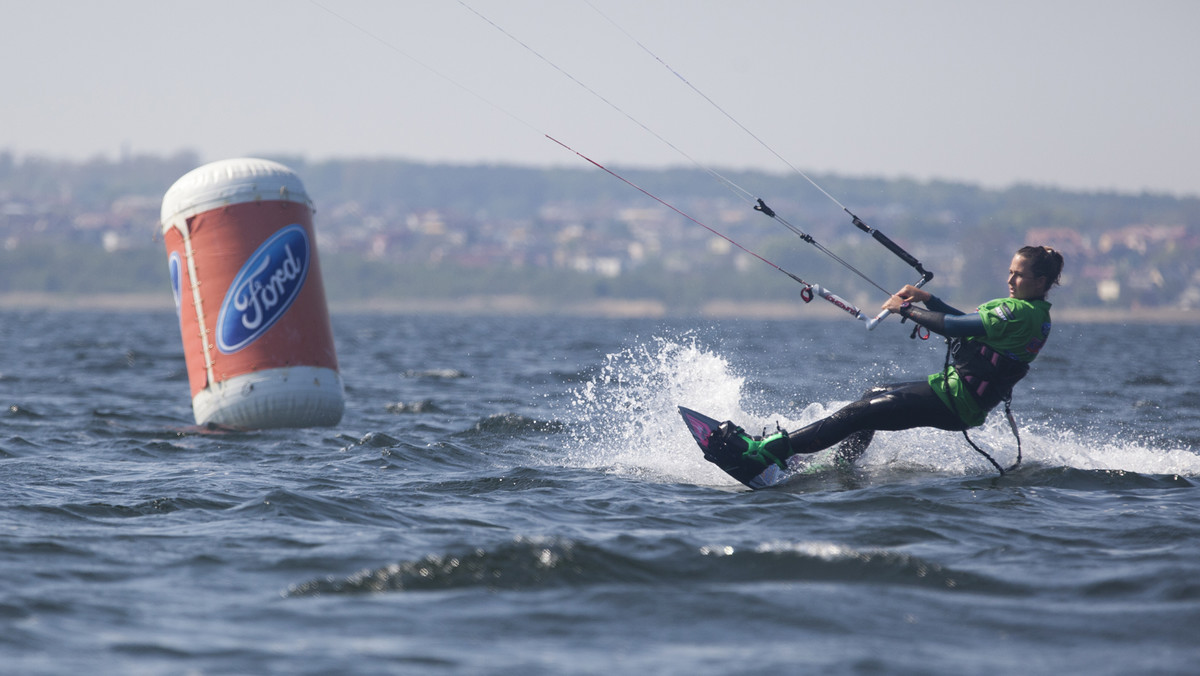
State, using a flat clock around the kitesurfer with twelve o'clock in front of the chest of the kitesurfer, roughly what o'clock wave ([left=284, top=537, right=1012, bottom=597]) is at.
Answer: The wave is roughly at 10 o'clock from the kitesurfer.

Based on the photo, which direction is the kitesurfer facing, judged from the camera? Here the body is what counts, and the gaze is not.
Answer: to the viewer's left

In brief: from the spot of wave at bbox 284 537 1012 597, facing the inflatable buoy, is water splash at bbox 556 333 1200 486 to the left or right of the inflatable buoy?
right

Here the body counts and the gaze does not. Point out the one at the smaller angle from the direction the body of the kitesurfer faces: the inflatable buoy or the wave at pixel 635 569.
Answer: the inflatable buoy
